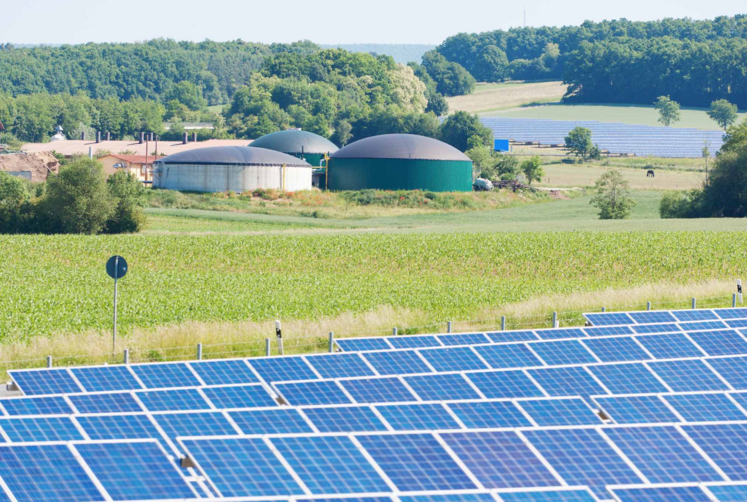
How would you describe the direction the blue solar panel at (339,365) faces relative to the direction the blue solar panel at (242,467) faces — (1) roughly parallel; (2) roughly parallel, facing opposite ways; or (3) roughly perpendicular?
roughly parallel

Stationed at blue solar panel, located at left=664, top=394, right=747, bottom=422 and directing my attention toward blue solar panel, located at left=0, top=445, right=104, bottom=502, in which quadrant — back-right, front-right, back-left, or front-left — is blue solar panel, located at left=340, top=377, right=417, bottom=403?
front-right

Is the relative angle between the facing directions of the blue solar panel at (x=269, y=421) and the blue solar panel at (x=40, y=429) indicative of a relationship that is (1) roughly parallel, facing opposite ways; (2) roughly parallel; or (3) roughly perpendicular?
roughly parallel

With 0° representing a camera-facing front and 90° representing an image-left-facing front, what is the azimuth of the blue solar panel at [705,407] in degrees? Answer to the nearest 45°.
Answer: approximately 315°

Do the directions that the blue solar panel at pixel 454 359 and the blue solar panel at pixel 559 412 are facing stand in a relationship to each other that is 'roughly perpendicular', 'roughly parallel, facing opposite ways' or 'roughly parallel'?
roughly parallel

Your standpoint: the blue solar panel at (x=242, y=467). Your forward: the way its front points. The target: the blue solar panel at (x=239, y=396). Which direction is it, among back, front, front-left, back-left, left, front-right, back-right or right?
back-left

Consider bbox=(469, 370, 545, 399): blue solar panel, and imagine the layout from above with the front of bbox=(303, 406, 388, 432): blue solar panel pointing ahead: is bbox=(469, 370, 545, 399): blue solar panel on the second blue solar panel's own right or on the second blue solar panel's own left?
on the second blue solar panel's own left

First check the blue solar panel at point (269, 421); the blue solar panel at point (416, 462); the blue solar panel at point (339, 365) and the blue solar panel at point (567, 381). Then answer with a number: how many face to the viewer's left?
0

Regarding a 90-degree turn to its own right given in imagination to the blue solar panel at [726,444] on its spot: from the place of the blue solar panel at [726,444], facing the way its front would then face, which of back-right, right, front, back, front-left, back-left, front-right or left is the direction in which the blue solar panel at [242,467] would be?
front

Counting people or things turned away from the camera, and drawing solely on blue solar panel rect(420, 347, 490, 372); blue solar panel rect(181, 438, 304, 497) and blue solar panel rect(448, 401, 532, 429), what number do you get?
0

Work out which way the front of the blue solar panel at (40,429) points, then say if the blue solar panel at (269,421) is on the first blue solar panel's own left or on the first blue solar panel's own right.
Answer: on the first blue solar panel's own left

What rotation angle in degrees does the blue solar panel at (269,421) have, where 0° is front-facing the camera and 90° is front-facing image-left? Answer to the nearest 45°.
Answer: approximately 315°

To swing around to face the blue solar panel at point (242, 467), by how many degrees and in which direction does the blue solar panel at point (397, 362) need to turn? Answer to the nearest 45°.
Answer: approximately 45° to its right

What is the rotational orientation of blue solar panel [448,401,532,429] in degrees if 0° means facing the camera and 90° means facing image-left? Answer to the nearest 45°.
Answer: approximately 315°

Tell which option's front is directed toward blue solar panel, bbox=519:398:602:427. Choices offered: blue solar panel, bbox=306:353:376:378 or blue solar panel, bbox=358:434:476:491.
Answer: blue solar panel, bbox=306:353:376:378

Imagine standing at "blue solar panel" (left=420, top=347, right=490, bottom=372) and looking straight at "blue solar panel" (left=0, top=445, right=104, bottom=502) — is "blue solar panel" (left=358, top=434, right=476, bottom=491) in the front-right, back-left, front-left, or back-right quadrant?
front-left

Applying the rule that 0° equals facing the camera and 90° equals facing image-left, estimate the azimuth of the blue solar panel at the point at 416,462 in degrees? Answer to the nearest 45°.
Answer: approximately 315°

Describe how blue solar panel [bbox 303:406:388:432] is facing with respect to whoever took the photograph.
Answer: facing the viewer and to the right of the viewer
